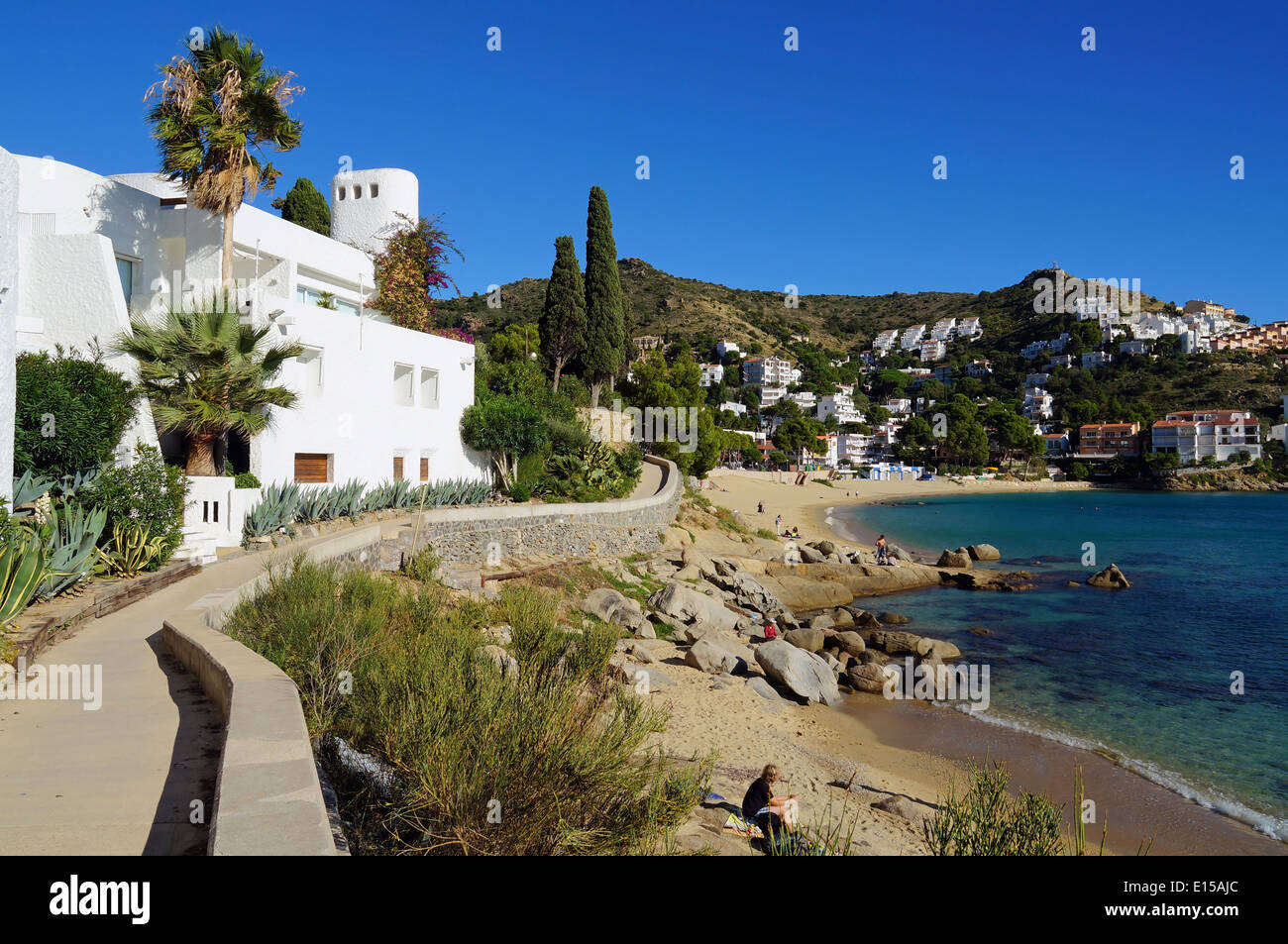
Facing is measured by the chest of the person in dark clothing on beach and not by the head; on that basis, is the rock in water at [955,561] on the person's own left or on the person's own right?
on the person's own left

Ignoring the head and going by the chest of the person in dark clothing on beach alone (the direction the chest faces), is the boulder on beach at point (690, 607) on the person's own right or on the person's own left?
on the person's own left

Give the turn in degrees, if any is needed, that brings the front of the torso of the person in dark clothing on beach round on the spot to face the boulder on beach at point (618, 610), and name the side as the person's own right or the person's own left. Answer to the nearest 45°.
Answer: approximately 90° to the person's own left

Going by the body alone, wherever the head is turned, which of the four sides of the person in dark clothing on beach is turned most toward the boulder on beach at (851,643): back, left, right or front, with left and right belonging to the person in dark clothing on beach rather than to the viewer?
left

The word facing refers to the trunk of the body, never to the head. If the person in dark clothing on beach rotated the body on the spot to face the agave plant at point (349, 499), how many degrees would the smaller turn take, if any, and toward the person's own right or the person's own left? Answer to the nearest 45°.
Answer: approximately 135° to the person's own left

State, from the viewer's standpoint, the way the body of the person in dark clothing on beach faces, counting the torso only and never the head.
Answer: to the viewer's right

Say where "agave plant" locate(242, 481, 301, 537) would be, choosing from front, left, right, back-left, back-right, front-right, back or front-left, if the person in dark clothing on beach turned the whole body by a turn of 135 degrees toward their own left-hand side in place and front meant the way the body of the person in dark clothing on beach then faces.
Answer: front

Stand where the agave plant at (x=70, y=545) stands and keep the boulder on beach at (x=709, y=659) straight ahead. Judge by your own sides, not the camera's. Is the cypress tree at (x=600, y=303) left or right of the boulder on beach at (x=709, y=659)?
left

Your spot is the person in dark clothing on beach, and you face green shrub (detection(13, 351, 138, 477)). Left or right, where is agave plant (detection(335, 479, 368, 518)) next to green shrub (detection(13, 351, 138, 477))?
right

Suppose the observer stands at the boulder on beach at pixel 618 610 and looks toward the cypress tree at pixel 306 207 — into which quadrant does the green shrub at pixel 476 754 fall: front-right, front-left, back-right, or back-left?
back-left

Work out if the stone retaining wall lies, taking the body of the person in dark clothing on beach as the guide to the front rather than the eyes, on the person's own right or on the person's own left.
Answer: on the person's own left

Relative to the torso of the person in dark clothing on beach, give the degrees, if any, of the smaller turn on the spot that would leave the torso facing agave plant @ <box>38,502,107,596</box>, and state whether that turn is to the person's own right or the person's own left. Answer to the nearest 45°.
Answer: approximately 180°

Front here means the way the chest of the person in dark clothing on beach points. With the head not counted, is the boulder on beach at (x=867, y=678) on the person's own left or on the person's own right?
on the person's own left
